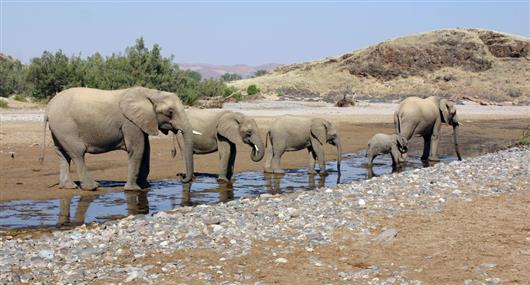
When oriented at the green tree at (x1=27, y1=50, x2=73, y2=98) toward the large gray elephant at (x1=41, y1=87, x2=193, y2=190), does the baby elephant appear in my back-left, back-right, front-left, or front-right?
front-left

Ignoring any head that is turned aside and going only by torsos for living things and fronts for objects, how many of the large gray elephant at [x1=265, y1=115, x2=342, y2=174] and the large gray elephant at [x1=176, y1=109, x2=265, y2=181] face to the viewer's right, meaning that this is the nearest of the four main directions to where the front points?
2

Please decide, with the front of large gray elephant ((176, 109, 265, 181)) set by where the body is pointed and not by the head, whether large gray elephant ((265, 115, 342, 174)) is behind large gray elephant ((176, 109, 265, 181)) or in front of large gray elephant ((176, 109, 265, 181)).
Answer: in front

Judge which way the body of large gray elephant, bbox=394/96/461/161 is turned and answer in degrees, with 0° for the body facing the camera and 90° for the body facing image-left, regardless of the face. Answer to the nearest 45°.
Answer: approximately 225°

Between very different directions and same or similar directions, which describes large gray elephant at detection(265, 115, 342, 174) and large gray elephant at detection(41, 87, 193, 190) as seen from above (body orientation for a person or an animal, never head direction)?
same or similar directions

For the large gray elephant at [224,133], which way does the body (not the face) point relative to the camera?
to the viewer's right

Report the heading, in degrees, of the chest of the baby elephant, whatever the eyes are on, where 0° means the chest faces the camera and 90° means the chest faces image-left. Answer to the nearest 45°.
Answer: approximately 270°

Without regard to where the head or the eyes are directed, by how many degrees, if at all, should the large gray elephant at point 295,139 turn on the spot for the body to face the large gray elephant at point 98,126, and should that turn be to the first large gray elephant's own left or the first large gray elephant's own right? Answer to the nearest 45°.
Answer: approximately 135° to the first large gray elephant's own right

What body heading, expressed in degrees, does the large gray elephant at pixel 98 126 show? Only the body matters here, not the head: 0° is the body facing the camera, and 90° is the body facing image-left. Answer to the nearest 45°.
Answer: approximately 270°

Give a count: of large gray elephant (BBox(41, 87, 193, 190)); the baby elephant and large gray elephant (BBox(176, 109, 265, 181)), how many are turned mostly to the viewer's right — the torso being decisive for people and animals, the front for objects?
3

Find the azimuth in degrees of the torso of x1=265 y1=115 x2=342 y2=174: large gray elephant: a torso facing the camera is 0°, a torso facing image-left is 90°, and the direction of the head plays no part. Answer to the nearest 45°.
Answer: approximately 270°

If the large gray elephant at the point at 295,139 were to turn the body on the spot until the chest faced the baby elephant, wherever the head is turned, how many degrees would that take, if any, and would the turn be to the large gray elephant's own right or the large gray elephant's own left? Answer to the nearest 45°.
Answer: approximately 45° to the large gray elephant's own left
